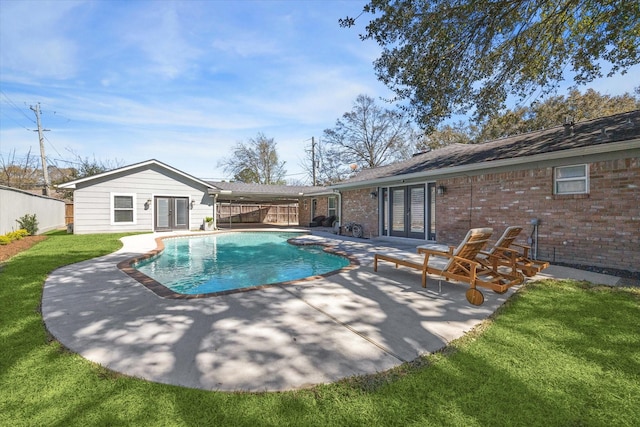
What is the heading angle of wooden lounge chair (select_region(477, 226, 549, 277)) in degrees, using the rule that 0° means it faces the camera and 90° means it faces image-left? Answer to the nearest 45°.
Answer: approximately 135°

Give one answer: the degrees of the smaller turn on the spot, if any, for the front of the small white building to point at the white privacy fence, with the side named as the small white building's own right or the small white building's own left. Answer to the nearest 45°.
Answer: approximately 90° to the small white building's own right

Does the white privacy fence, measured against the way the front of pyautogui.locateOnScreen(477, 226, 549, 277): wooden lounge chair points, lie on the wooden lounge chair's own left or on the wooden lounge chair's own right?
on the wooden lounge chair's own left
